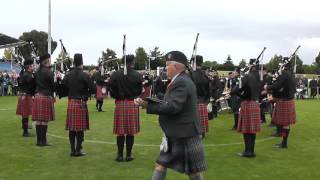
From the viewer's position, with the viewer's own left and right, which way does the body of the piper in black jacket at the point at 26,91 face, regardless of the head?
facing to the right of the viewer

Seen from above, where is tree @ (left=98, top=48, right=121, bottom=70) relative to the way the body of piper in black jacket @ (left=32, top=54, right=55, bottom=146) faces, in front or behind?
in front

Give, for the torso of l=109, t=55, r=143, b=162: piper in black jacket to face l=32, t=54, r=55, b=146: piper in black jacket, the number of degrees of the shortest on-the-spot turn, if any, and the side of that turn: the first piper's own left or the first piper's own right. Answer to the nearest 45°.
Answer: approximately 45° to the first piper's own left

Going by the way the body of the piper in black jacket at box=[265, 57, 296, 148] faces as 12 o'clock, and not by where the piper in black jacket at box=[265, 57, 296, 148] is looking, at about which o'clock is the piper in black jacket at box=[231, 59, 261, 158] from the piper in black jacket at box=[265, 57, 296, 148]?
the piper in black jacket at box=[231, 59, 261, 158] is roughly at 10 o'clock from the piper in black jacket at box=[265, 57, 296, 148].

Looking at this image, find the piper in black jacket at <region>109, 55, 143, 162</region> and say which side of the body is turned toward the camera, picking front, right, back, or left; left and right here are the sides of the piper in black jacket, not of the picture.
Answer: back

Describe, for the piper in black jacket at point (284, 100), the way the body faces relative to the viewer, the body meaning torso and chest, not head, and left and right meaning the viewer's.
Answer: facing to the left of the viewer

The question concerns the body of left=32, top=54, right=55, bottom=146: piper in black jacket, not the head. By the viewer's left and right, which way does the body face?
facing away from the viewer and to the right of the viewer

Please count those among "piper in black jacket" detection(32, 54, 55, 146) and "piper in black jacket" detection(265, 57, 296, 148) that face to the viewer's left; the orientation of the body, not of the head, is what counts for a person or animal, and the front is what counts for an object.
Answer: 1

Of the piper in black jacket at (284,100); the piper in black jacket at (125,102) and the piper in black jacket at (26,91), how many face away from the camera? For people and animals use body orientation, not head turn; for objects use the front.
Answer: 1

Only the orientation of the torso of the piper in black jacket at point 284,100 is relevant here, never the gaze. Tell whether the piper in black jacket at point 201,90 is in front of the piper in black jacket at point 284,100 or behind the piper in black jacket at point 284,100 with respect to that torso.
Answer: in front
